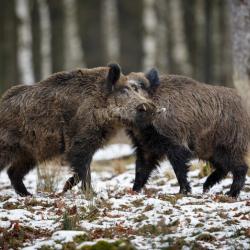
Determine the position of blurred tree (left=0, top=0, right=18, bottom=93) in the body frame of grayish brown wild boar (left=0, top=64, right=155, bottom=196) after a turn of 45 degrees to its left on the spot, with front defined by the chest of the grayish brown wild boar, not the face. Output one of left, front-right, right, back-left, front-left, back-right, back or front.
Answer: front-left

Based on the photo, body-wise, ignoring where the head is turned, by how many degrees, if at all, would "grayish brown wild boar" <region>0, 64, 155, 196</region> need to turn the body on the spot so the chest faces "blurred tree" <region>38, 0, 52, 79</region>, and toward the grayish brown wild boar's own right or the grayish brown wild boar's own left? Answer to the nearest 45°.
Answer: approximately 90° to the grayish brown wild boar's own left

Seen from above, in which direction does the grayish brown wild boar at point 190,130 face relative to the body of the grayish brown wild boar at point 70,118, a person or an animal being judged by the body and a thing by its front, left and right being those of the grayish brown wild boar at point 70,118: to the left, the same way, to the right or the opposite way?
the opposite way

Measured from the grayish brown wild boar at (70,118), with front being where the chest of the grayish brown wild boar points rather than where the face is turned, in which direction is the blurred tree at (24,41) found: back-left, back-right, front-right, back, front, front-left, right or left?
left

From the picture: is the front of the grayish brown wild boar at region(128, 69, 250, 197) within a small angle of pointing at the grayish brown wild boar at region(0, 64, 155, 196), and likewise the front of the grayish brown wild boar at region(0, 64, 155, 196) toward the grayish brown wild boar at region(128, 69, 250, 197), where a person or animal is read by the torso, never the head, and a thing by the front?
yes

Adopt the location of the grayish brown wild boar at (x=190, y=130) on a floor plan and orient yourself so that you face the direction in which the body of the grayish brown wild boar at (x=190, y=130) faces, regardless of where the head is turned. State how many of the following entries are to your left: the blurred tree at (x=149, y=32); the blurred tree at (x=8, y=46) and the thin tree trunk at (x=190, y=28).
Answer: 0

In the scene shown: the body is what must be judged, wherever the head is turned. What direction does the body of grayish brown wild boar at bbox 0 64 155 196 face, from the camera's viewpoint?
to the viewer's right

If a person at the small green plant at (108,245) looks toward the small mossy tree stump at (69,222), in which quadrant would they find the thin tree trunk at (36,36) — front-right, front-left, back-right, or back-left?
front-right

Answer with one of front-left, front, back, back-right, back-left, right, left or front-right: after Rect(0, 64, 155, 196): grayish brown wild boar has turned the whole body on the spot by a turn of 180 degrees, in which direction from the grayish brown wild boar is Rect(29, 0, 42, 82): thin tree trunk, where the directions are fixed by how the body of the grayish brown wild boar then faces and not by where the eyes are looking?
right

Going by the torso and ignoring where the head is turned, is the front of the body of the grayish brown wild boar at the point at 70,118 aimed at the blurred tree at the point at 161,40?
no

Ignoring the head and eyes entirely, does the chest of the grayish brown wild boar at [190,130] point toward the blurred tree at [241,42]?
no

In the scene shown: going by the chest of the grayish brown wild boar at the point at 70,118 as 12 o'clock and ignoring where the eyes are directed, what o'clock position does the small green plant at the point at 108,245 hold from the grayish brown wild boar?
The small green plant is roughly at 3 o'clock from the grayish brown wild boar.

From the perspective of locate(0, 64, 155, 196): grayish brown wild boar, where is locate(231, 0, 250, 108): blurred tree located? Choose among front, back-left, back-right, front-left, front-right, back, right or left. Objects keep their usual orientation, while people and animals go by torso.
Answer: front-left

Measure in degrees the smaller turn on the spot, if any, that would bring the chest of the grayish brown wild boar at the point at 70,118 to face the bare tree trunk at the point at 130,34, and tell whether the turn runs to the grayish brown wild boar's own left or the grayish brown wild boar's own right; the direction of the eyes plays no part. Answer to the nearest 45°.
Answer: approximately 90° to the grayish brown wild boar's own left

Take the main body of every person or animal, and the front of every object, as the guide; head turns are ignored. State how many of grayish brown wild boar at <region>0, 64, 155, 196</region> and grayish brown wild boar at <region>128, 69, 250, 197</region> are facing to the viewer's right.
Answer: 1

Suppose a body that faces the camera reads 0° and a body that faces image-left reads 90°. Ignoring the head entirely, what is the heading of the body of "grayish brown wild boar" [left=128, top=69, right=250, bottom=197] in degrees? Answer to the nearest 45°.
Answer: approximately 90°

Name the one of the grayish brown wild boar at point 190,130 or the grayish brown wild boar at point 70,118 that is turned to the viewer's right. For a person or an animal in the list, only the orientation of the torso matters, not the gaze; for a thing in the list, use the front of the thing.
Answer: the grayish brown wild boar at point 70,118
